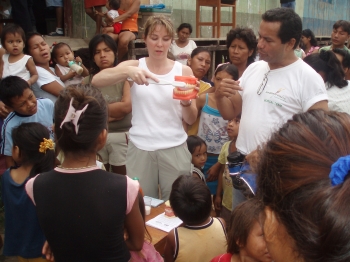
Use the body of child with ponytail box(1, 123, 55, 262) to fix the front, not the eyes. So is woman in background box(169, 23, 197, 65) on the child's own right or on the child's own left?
on the child's own right

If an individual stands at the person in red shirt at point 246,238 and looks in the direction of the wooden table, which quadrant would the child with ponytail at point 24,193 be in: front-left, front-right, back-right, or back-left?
front-left

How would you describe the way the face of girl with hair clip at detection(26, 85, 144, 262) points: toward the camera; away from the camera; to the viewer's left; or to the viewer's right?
away from the camera

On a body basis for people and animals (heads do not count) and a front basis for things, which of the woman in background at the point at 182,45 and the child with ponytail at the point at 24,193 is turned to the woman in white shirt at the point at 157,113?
the woman in background

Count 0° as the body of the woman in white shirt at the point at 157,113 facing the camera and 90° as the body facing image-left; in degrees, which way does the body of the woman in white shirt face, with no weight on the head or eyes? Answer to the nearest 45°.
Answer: approximately 0°

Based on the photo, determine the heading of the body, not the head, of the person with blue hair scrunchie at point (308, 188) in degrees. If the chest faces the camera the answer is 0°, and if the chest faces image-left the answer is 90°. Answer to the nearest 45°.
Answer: approximately 135°

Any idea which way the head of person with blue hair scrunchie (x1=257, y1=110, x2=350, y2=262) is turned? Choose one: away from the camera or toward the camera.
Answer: away from the camera

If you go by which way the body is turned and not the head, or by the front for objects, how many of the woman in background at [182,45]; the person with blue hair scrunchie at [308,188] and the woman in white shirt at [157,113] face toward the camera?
2

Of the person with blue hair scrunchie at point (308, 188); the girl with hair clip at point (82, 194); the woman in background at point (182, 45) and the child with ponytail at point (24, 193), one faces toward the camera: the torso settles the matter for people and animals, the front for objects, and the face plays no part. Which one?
the woman in background

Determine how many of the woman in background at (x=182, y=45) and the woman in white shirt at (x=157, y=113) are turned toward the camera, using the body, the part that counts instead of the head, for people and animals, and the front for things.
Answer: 2

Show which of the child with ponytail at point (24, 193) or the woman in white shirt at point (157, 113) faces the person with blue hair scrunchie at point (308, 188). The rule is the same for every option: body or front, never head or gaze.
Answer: the woman in white shirt

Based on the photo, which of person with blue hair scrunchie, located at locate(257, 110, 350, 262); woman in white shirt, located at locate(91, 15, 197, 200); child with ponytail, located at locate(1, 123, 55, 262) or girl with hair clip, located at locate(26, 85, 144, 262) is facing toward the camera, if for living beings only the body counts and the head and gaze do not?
the woman in white shirt

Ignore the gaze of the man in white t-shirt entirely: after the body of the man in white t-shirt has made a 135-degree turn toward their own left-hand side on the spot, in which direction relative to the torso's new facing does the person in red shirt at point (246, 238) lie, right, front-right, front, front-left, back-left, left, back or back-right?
right

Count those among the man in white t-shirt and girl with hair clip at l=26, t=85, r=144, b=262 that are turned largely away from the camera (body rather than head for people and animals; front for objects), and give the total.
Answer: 1

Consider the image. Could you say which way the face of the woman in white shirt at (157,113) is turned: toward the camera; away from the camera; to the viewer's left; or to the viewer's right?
toward the camera

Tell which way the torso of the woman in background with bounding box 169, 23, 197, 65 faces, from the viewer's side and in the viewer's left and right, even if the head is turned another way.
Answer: facing the viewer

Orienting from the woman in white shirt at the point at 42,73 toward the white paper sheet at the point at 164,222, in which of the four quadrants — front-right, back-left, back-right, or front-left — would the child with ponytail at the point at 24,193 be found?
front-right

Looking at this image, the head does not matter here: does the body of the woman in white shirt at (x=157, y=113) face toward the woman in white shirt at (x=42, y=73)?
no

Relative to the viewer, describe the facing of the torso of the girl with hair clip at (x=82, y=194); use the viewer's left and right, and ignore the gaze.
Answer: facing away from the viewer
